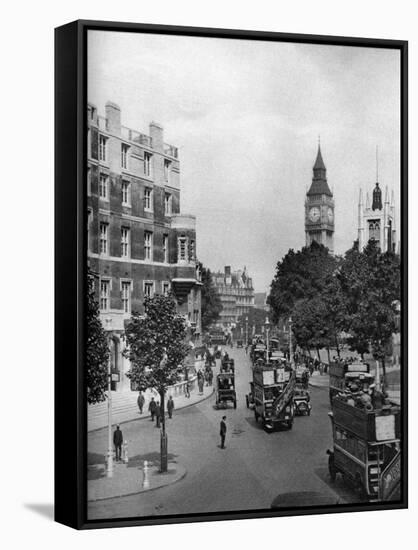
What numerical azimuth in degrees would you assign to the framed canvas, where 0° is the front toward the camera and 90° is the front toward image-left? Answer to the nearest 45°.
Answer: approximately 315°
